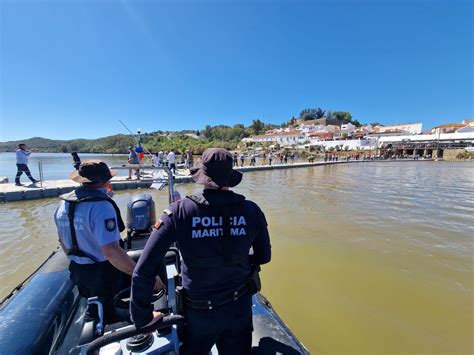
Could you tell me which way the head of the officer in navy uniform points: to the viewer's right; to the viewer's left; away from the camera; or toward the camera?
away from the camera

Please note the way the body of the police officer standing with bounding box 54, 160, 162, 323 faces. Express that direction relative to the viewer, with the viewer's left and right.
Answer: facing away from the viewer and to the right of the viewer

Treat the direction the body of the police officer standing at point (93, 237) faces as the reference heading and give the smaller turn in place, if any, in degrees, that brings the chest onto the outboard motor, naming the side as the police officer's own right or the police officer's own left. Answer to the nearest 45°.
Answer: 0° — they already face it

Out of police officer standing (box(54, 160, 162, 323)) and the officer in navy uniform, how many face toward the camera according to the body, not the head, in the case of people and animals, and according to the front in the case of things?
0

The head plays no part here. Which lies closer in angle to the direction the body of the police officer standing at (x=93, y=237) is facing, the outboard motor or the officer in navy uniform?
the outboard motor

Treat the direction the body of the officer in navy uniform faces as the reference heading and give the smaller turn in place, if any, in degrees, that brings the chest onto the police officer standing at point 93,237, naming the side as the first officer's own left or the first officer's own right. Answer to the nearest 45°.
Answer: approximately 45° to the first officer's own left

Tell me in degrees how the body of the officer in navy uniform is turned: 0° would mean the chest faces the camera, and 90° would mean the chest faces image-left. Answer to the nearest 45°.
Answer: approximately 180°

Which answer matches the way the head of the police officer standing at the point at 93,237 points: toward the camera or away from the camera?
away from the camera

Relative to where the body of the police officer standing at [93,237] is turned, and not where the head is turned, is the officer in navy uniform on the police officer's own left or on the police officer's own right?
on the police officer's own right
